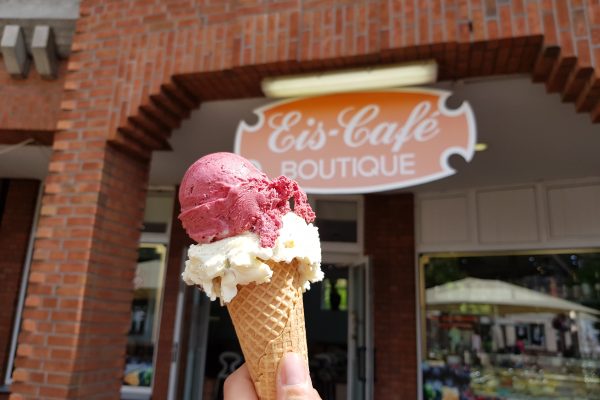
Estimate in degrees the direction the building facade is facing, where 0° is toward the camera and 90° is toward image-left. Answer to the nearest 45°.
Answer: approximately 0°
